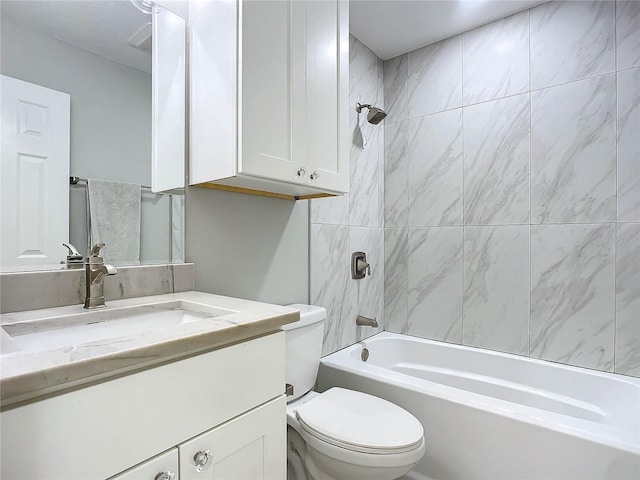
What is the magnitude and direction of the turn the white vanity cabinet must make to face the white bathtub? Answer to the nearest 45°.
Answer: approximately 45° to its left

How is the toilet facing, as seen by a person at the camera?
facing the viewer and to the right of the viewer

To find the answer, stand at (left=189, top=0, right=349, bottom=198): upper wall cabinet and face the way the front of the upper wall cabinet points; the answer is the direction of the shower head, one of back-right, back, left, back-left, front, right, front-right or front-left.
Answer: left

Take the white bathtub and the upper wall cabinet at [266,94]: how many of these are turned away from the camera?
0

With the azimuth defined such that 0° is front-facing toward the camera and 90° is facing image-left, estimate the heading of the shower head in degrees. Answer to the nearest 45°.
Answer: approximately 315°

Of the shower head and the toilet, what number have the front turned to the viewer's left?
0

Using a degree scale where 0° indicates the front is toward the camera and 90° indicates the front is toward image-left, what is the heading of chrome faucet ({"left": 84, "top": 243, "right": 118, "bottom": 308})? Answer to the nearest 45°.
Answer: approximately 315°
